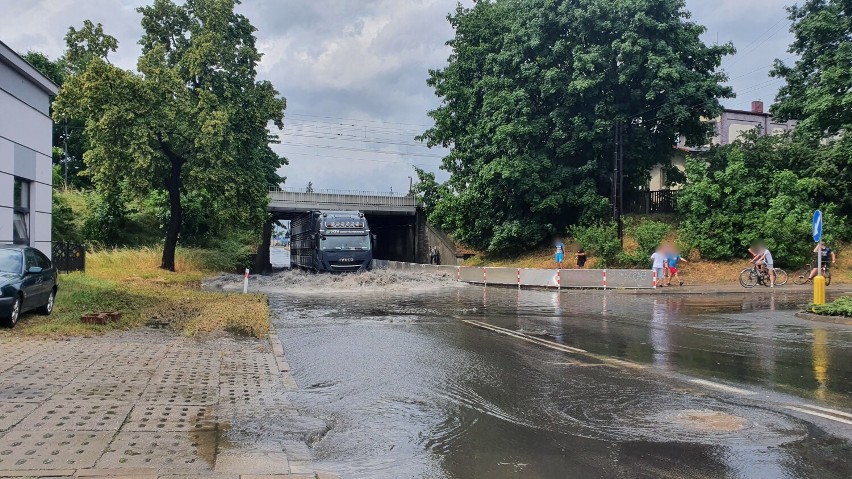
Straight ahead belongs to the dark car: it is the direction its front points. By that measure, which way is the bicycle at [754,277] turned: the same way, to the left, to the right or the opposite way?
to the right

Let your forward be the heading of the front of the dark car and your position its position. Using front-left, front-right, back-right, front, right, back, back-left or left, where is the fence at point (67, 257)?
back-right

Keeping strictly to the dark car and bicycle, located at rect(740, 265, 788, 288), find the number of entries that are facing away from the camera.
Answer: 0

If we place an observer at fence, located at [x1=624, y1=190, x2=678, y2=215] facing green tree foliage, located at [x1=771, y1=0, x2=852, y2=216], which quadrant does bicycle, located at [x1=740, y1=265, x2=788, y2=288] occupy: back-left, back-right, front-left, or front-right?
front-right

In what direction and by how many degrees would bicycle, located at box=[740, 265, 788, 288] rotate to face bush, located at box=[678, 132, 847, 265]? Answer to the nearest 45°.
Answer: approximately 90° to its right

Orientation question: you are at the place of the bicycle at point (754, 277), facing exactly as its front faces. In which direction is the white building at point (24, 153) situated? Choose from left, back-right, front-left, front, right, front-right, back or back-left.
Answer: front-left

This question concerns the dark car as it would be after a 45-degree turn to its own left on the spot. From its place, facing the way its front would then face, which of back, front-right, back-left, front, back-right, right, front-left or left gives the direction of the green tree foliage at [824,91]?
left

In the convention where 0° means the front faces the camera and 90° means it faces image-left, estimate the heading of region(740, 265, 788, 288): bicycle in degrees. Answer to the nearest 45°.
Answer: approximately 90°

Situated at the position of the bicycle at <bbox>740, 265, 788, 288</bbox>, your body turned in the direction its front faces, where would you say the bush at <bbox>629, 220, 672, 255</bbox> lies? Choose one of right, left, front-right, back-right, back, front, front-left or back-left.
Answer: front-right

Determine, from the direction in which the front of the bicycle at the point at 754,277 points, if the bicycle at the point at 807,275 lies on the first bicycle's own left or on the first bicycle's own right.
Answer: on the first bicycle's own right

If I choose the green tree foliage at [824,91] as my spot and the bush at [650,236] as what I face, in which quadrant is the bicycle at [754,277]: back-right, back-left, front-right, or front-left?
front-left

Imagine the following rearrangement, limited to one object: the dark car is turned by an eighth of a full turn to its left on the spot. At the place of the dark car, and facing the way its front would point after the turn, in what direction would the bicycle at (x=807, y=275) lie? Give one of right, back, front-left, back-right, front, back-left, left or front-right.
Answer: left

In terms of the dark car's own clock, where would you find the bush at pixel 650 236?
The bush is roughly at 7 o'clock from the dark car.

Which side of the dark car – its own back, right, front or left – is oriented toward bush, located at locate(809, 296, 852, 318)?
left

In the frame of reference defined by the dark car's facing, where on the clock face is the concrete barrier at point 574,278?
The concrete barrier is roughly at 7 o'clock from the dark car.

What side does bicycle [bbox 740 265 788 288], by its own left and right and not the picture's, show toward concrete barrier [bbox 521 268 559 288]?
front

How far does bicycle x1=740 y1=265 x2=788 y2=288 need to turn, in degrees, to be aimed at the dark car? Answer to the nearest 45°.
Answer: approximately 45° to its left
